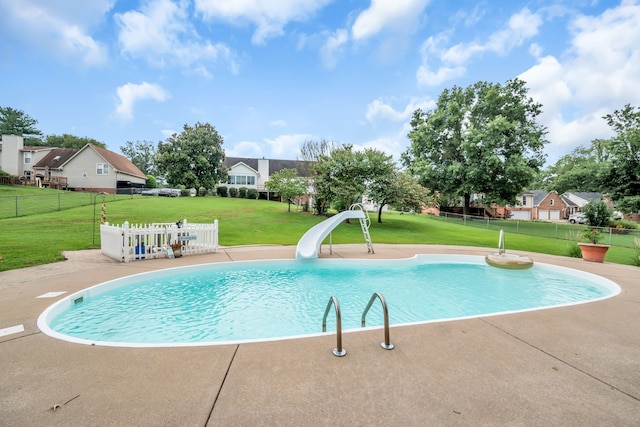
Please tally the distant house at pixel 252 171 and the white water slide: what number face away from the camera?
0

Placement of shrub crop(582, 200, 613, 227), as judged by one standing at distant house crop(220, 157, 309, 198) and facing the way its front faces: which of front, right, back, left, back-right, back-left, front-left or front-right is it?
front-left

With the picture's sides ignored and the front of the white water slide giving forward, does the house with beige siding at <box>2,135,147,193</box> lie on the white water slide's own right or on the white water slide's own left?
on the white water slide's own right

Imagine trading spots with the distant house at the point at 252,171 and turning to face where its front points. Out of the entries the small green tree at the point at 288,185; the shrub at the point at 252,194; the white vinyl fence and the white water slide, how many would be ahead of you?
4

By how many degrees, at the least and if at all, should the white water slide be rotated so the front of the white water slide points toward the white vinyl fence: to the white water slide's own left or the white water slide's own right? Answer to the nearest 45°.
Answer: approximately 45° to the white water slide's own right

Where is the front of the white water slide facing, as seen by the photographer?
facing the viewer and to the left of the viewer

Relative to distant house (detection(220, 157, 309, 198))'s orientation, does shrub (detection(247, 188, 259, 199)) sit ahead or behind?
ahead

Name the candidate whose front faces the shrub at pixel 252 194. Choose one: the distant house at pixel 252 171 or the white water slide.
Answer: the distant house

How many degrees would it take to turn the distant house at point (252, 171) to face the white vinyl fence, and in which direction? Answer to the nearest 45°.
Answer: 0° — it already faces it

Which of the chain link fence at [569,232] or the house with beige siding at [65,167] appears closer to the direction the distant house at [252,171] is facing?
the chain link fence

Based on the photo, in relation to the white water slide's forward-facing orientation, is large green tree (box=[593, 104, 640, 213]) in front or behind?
behind

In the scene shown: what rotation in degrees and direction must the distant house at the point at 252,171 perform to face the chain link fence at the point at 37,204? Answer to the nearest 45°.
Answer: approximately 45° to its right

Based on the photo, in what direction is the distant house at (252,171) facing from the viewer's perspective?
toward the camera
